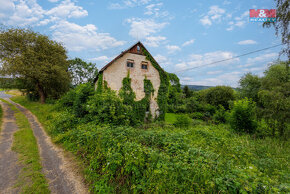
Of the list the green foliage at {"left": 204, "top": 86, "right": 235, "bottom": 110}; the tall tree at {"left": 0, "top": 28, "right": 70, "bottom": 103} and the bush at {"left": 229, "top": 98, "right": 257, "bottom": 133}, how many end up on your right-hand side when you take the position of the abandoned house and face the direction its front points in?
1

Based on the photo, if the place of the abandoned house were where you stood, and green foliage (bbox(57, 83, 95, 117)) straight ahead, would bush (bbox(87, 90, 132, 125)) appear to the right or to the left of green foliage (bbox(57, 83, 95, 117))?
left

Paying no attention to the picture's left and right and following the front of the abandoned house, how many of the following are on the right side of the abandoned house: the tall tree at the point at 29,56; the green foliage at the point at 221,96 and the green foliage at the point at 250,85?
1

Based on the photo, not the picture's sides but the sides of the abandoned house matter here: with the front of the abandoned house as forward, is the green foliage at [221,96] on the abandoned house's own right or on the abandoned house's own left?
on the abandoned house's own left

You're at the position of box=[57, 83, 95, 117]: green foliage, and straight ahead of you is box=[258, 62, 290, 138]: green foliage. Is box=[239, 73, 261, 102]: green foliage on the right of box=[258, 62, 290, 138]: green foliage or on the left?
left

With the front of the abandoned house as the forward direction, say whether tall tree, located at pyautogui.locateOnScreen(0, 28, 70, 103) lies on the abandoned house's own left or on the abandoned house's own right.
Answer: on the abandoned house's own right

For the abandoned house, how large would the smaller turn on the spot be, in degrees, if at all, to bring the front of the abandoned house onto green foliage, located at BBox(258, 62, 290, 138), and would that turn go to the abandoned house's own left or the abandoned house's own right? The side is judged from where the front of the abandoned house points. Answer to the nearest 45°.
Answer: approximately 45° to the abandoned house's own left

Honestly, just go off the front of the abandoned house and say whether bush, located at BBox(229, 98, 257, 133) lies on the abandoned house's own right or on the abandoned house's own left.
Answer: on the abandoned house's own left

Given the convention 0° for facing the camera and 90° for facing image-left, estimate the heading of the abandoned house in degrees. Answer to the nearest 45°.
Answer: approximately 0°
